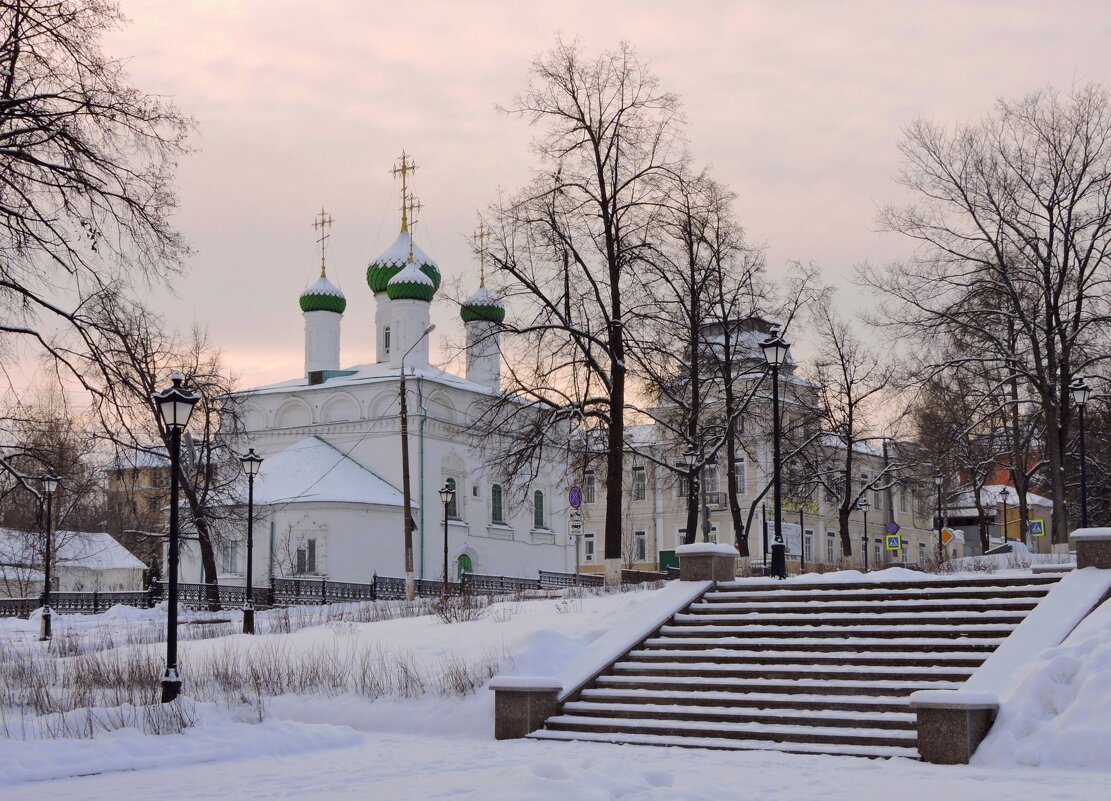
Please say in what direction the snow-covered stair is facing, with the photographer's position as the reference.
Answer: facing the viewer and to the left of the viewer

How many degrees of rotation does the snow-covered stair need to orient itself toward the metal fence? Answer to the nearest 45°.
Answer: approximately 90° to its right

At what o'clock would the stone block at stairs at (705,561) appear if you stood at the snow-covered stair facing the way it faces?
The stone block at stairs is roughly at 4 o'clock from the snow-covered stair.

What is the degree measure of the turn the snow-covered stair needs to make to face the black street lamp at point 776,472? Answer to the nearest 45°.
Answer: approximately 135° to its right

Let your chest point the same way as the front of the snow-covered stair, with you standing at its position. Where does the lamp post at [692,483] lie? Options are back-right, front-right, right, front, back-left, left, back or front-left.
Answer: back-right

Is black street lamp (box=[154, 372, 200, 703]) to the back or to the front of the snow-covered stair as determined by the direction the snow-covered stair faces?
to the front
